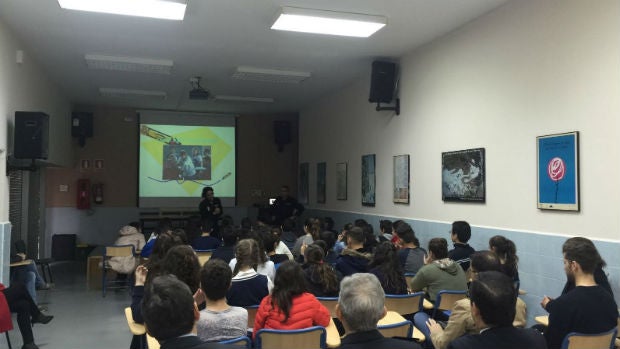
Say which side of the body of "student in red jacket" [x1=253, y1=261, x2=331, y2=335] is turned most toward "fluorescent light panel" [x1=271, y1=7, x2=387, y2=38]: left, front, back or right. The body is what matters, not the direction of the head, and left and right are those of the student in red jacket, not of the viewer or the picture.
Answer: front

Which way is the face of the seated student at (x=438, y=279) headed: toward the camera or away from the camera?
away from the camera

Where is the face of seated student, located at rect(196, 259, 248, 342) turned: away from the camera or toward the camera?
away from the camera

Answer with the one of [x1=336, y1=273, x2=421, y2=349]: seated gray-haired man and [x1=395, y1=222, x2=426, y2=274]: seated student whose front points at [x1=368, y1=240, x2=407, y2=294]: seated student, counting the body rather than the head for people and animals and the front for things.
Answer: [x1=336, y1=273, x2=421, y2=349]: seated gray-haired man

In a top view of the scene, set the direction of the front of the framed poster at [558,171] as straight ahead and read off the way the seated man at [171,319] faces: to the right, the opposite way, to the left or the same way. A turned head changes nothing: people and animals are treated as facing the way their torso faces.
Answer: to the right

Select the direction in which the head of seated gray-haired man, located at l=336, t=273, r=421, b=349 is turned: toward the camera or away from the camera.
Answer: away from the camera

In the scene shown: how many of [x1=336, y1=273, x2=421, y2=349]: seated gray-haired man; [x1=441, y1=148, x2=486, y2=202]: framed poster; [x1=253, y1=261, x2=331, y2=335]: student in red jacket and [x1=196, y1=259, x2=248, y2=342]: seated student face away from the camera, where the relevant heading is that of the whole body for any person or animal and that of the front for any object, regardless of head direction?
3

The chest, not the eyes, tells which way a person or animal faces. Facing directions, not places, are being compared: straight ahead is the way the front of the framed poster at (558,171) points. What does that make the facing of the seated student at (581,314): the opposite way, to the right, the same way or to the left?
to the right

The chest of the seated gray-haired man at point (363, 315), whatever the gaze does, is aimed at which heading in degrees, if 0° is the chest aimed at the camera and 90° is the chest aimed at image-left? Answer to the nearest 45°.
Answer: approximately 180°

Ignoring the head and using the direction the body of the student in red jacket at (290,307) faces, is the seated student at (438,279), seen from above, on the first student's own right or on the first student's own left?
on the first student's own right

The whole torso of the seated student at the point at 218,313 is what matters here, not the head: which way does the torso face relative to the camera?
away from the camera

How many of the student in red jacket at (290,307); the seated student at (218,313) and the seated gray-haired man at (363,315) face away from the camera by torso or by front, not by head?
3

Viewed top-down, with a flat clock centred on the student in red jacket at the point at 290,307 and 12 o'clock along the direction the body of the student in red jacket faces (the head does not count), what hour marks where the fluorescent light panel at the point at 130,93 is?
The fluorescent light panel is roughly at 11 o'clock from the student in red jacket.

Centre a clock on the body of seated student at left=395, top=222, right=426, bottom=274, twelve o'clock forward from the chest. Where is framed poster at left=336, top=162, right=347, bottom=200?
The framed poster is roughly at 1 o'clock from the seated student.

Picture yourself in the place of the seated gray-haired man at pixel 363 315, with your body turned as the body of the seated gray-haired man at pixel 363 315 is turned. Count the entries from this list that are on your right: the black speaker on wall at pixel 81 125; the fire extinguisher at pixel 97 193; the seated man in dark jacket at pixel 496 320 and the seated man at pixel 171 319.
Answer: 1

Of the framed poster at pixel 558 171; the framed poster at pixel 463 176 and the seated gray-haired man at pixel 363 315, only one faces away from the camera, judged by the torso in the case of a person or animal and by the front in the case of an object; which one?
the seated gray-haired man

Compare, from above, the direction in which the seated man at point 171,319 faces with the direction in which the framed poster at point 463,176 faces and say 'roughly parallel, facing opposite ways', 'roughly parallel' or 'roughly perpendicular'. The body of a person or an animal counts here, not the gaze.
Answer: roughly perpendicular

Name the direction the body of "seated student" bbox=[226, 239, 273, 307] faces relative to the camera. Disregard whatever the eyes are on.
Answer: away from the camera

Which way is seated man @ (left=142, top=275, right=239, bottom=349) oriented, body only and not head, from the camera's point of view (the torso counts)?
away from the camera

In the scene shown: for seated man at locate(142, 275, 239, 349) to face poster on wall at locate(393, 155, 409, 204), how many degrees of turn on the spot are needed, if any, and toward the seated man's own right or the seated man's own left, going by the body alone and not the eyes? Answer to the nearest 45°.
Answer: approximately 45° to the seated man's own right

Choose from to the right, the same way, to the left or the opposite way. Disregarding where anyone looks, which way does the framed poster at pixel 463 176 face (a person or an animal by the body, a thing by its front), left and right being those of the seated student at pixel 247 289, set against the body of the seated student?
to the left
